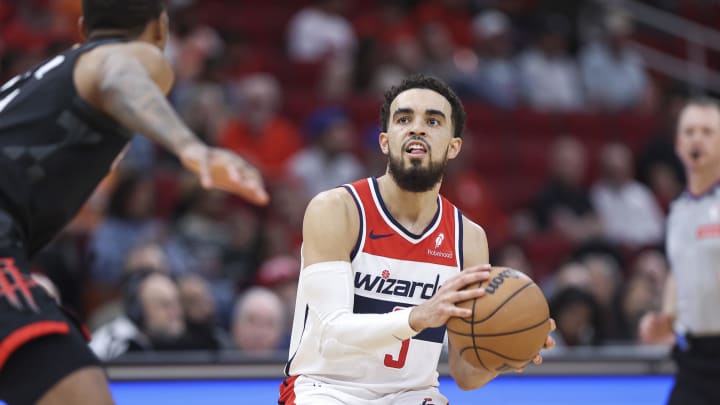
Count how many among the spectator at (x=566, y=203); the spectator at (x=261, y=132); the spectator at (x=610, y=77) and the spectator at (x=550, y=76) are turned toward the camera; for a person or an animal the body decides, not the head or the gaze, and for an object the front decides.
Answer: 4

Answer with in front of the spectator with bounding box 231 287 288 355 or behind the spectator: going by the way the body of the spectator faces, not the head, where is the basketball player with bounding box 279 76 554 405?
in front

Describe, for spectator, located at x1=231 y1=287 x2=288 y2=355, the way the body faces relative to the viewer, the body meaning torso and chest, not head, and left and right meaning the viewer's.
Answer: facing the viewer

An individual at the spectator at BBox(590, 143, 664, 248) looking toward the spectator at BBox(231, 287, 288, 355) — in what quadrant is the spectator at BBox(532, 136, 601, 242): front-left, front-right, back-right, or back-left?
front-right

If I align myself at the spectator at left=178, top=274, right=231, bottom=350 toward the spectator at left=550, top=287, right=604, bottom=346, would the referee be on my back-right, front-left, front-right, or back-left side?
front-right

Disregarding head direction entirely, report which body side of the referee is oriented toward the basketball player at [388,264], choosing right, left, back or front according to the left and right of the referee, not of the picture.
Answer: front

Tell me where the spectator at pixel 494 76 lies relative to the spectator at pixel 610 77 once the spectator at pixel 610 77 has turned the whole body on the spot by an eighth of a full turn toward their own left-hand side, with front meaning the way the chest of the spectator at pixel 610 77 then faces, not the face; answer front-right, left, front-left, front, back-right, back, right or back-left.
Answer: right

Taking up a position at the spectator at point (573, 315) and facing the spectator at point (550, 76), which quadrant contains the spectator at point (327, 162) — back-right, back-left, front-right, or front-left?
front-left

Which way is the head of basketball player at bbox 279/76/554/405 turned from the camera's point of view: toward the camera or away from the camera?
toward the camera

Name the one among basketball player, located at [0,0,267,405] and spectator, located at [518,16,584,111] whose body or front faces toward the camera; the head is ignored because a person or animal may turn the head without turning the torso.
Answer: the spectator

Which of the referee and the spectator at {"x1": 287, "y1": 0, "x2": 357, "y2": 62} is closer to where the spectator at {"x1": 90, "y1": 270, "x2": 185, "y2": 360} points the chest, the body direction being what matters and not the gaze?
the referee

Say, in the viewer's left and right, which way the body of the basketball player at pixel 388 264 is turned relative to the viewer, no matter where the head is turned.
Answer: facing the viewer and to the right of the viewer

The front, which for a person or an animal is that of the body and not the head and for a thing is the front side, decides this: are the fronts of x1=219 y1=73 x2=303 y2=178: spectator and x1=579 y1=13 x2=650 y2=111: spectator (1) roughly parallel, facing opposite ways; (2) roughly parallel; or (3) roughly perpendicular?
roughly parallel

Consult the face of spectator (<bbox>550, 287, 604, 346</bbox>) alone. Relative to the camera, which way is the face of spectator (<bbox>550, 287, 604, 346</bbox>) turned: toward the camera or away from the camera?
toward the camera

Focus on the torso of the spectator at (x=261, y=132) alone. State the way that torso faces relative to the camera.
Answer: toward the camera

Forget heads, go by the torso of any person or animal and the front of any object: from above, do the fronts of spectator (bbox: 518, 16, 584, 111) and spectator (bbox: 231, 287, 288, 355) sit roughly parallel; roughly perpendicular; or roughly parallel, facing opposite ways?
roughly parallel

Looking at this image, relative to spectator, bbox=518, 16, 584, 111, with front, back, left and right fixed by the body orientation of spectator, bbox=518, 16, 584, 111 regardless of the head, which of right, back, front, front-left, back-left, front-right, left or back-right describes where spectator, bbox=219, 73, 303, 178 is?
front-right

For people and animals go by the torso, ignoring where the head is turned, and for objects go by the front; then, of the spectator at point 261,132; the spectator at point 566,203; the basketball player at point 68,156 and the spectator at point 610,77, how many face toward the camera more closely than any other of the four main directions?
3

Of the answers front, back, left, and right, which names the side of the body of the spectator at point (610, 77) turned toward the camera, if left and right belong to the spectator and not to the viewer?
front

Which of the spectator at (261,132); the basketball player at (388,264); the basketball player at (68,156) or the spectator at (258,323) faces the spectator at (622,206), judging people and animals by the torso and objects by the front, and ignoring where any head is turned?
the basketball player at (68,156)
